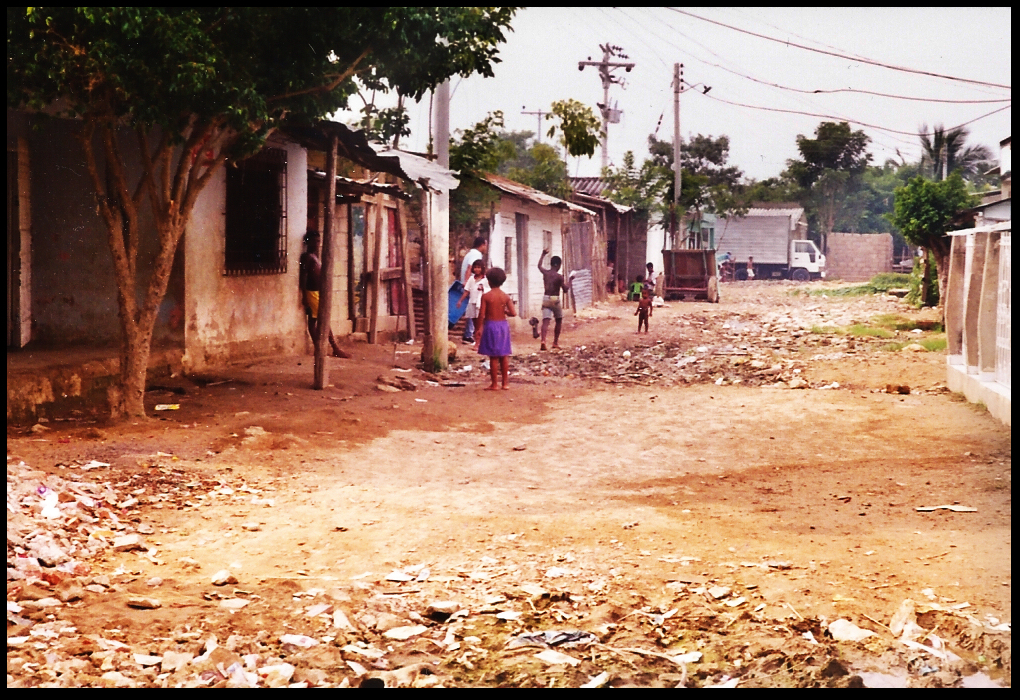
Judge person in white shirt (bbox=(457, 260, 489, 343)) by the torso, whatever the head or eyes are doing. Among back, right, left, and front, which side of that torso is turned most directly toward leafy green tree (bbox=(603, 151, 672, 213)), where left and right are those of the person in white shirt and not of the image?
back

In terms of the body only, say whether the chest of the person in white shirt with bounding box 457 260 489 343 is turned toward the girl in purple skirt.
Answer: yes

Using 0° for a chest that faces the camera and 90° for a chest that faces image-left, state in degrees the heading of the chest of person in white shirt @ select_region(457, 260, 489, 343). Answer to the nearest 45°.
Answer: approximately 0°

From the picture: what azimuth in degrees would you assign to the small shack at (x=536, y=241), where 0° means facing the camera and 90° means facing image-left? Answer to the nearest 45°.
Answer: approximately 315°

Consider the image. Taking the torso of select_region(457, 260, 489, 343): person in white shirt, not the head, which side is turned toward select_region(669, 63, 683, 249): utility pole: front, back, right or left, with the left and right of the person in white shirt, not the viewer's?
back

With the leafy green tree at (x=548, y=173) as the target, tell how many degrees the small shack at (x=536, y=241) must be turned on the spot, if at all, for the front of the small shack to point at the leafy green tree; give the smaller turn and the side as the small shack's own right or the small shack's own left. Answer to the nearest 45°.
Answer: approximately 135° to the small shack's own left

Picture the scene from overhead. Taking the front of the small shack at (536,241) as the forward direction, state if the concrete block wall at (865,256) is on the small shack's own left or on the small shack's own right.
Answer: on the small shack's own left

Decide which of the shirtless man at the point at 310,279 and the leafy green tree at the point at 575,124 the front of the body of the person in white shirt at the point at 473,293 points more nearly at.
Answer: the shirtless man

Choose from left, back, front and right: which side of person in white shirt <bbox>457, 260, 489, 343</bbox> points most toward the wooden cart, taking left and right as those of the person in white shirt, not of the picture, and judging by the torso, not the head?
back
